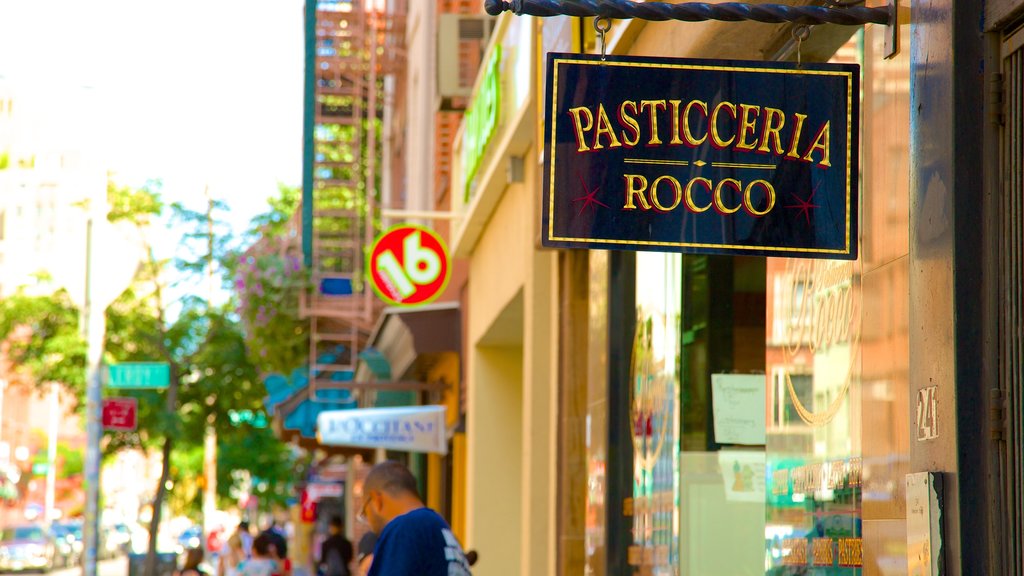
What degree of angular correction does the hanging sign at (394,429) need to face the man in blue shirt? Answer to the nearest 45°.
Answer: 0° — it already faces them

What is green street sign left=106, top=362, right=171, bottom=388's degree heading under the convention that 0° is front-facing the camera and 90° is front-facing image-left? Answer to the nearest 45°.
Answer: approximately 0°

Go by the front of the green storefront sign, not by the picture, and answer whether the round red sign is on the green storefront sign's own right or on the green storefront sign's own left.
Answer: on the green storefront sign's own right

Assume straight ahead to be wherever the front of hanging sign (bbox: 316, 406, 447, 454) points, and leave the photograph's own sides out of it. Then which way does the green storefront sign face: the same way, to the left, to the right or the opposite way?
to the right

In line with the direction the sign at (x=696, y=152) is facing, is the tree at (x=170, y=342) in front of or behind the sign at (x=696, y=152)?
behind

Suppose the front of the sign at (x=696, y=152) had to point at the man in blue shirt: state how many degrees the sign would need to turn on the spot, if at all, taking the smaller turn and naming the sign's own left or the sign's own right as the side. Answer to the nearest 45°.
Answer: approximately 135° to the sign's own right

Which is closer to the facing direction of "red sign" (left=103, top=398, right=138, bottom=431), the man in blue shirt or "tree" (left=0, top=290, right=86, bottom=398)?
the man in blue shirt

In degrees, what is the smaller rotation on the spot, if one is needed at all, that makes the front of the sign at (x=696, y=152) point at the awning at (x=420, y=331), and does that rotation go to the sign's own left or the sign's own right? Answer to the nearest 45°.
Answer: approximately 180°

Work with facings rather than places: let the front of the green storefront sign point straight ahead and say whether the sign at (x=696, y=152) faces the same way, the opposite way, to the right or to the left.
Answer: to the left

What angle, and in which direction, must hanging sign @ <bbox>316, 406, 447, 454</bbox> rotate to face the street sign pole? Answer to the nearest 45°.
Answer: approximately 135° to its right

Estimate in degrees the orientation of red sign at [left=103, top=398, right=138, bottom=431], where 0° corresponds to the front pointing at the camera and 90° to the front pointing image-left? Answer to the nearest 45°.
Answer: approximately 0°
